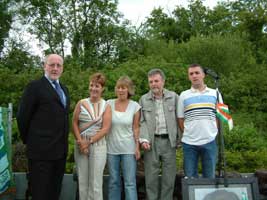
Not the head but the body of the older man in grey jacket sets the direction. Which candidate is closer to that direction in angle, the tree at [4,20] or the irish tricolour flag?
the irish tricolour flag

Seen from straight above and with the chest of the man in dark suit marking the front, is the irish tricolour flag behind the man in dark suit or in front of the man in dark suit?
in front

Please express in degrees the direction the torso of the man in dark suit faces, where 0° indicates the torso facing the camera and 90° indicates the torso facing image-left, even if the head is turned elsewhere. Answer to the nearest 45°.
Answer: approximately 315°

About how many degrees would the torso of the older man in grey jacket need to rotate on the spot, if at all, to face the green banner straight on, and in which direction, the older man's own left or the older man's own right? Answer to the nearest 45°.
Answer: approximately 90° to the older man's own right

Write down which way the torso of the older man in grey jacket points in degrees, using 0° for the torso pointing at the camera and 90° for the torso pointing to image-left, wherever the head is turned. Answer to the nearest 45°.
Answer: approximately 0°

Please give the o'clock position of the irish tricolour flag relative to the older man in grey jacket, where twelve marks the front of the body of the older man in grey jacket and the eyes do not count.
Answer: The irish tricolour flag is roughly at 10 o'clock from the older man in grey jacket.

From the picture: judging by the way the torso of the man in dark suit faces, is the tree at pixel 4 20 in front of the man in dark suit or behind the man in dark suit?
behind
